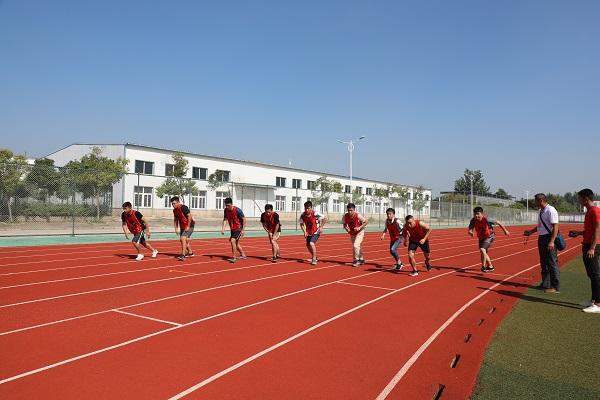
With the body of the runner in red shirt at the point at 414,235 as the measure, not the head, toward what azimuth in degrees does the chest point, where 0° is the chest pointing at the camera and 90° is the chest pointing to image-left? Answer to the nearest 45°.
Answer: approximately 45°

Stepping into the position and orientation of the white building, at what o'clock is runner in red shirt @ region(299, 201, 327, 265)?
The runner in red shirt is roughly at 1 o'clock from the white building.

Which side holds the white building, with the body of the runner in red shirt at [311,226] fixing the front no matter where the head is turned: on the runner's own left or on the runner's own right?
on the runner's own right

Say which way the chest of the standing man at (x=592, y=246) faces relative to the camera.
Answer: to the viewer's left

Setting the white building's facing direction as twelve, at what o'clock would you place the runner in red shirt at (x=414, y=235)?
The runner in red shirt is roughly at 1 o'clock from the white building.

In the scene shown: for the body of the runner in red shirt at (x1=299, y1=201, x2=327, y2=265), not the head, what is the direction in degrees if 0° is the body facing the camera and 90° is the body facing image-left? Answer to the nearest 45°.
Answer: approximately 45°

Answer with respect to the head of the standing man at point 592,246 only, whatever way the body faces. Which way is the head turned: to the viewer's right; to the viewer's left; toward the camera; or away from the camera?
to the viewer's left

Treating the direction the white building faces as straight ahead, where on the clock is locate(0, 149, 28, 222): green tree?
The green tree is roughly at 2 o'clock from the white building.

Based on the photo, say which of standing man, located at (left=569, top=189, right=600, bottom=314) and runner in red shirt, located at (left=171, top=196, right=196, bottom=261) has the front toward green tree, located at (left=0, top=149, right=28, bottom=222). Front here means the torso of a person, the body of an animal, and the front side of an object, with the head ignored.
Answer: the standing man

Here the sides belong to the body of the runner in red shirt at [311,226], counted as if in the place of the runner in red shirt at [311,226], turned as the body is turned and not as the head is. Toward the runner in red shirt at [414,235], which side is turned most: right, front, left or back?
left

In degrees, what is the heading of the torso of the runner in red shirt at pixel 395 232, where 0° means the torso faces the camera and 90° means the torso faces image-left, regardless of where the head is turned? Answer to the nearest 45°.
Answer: approximately 45°

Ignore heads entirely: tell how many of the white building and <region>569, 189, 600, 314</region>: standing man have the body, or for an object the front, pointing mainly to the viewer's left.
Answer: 1

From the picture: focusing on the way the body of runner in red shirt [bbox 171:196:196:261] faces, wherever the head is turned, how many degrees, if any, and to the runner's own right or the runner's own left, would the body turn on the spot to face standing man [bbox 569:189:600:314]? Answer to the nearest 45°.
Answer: approximately 90° to the runner's own left

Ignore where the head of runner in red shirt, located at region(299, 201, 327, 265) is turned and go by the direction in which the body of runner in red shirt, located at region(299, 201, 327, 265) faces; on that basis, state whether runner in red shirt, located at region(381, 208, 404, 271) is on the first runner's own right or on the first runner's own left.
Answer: on the first runner's own left
